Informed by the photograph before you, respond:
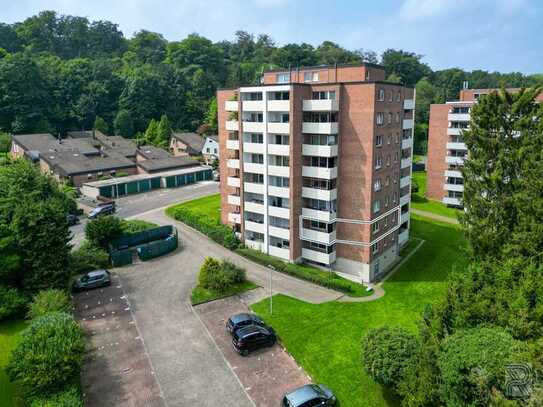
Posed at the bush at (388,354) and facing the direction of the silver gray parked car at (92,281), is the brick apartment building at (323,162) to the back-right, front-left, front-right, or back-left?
front-right

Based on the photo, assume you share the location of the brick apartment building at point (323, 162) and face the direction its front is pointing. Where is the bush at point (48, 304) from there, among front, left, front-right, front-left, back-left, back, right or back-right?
front

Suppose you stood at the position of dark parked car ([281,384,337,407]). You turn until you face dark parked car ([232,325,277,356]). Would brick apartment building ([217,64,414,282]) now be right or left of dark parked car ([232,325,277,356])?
right

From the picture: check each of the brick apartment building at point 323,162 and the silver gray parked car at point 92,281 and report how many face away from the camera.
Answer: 0

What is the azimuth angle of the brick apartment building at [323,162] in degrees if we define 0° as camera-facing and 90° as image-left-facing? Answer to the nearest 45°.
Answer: approximately 45°

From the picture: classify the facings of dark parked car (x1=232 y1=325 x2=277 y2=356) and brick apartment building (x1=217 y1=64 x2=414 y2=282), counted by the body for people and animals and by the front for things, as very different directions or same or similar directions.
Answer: very different directions

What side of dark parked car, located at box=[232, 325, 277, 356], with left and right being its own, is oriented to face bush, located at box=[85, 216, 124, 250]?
left

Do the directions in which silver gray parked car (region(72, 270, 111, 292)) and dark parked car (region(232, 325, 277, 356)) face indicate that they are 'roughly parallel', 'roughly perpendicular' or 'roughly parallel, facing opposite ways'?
roughly parallel, facing opposite ways

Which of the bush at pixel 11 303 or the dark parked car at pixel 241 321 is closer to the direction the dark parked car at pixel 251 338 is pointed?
the dark parked car

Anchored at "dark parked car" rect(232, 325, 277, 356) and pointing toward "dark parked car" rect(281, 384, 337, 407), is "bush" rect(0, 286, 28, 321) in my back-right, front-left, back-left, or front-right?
back-right

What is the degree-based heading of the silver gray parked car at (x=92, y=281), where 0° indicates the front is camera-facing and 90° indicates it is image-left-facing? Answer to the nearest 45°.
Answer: approximately 45°

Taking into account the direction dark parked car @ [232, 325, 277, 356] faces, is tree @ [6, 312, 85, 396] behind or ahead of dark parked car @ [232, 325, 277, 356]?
behind

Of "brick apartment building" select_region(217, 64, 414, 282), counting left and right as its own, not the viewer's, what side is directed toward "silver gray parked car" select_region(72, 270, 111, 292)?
front

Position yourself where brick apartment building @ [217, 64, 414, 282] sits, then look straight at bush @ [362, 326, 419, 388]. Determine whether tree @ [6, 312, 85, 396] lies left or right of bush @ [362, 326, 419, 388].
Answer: right
